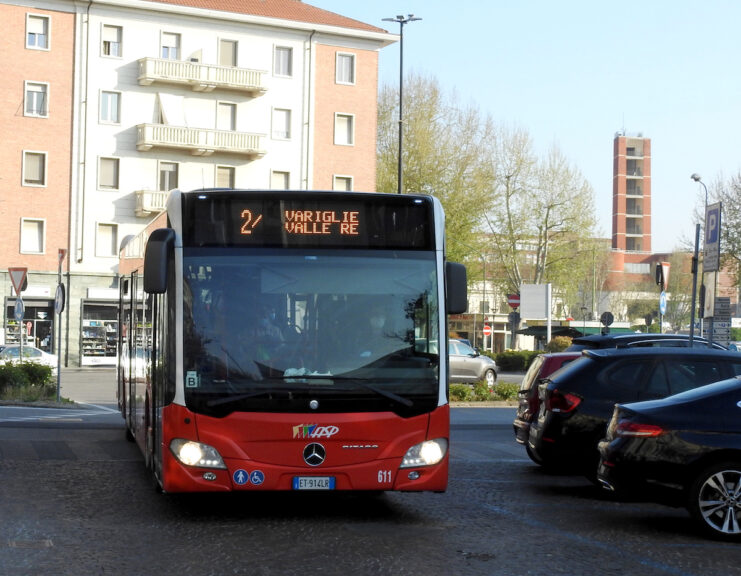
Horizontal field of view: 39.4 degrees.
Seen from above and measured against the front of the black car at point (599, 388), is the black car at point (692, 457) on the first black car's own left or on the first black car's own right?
on the first black car's own right

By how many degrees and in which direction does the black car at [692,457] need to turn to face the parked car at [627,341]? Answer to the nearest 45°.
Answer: approximately 90° to its left

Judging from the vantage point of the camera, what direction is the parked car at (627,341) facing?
facing away from the viewer and to the right of the viewer

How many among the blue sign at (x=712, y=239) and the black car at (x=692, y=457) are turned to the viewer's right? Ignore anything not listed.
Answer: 1

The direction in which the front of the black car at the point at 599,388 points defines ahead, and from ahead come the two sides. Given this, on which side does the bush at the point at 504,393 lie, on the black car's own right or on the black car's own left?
on the black car's own left

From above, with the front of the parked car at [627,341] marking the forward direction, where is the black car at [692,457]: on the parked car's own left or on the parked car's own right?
on the parked car's own right

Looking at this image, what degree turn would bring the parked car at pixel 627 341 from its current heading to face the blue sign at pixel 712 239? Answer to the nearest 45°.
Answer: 0° — it already faces it

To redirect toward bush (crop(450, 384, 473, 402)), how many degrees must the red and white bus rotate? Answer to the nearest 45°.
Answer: approximately 180°

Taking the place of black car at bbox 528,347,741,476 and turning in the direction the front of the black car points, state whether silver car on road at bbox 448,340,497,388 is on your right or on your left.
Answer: on your left

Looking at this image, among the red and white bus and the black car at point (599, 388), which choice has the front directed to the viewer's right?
the black car

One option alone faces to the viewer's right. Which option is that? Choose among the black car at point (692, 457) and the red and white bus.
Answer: the black car
